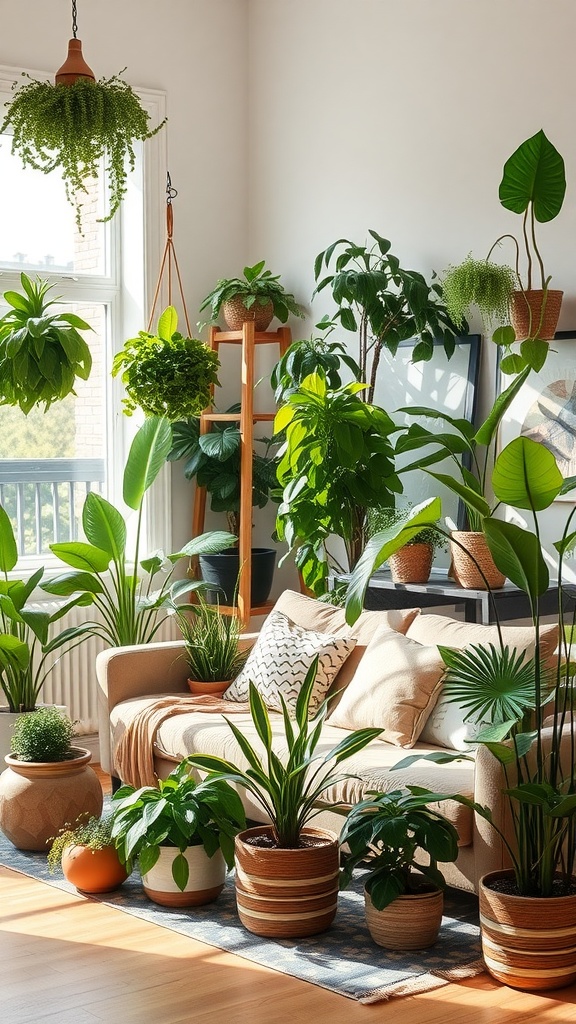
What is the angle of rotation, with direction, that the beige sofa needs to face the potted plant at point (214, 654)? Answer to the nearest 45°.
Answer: approximately 90° to its right

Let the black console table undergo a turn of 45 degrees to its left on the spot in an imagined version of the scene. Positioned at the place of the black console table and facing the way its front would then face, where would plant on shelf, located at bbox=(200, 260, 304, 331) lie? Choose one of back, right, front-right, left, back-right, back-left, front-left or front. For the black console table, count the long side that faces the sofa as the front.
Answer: back-right

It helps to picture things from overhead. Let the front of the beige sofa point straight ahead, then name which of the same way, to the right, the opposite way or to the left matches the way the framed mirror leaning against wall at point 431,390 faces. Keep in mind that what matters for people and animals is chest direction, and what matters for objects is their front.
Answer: the same way

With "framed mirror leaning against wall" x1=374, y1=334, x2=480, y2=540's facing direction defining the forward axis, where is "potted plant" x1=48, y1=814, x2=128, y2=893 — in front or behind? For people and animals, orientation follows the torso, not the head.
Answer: in front

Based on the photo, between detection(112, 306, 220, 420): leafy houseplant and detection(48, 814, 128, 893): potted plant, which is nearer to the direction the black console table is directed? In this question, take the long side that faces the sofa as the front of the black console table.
the potted plant

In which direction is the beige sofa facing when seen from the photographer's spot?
facing the viewer and to the left of the viewer

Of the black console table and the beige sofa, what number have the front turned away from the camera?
0

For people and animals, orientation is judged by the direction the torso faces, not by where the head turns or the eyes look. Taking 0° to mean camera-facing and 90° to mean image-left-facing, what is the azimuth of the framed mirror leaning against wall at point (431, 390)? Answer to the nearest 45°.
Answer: approximately 45°

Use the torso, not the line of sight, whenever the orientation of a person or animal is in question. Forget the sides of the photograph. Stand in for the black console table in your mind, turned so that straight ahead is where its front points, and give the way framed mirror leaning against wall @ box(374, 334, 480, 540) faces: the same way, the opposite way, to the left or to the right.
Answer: the same way

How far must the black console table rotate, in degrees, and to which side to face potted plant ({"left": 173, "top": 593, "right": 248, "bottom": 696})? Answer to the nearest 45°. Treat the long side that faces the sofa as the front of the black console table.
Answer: approximately 45° to its right

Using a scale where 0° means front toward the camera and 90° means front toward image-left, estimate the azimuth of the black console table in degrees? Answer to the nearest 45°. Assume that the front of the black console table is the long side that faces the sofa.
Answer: approximately 45°

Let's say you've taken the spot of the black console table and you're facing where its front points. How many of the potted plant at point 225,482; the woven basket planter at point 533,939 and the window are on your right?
2

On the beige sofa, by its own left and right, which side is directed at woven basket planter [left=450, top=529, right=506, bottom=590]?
back

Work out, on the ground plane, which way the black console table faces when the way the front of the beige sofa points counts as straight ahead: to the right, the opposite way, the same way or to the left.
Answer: the same way

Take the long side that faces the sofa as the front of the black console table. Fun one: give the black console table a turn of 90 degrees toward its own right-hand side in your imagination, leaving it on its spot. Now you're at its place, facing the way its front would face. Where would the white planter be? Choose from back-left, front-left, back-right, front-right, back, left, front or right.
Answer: left

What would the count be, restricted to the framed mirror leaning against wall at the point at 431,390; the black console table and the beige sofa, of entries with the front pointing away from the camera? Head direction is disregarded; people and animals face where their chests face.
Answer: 0
